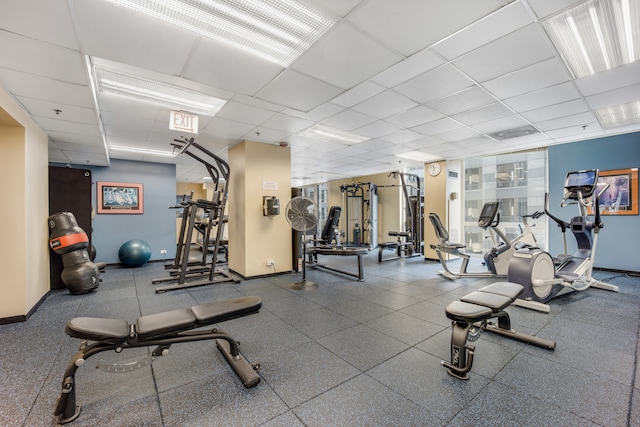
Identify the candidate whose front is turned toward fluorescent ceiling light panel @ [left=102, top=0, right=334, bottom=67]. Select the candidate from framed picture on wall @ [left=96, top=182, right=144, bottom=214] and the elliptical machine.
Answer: the framed picture on wall

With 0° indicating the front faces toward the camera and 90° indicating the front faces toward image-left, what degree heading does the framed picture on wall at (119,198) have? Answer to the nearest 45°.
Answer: approximately 0°

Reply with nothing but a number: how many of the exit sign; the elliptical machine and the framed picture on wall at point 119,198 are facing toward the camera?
2

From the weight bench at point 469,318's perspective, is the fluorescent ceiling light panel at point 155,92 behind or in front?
in front

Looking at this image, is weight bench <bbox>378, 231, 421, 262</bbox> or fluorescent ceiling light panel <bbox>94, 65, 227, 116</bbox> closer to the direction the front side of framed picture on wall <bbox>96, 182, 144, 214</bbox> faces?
the fluorescent ceiling light panel

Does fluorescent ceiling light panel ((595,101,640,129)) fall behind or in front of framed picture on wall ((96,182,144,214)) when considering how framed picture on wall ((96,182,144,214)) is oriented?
in front

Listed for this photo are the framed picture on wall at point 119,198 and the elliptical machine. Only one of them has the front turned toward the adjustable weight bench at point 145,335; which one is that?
the framed picture on wall

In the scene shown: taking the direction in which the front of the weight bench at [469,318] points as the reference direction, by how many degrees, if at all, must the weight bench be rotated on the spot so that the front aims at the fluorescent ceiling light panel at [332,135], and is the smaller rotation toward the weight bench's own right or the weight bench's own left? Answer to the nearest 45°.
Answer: approximately 90° to the weight bench's own right
